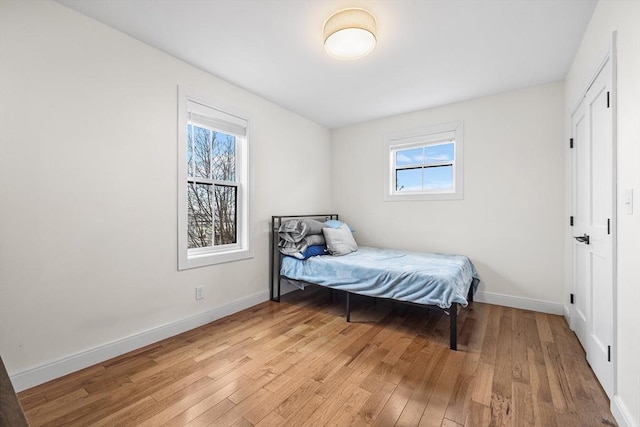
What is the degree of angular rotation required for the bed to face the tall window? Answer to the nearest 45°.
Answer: approximately 135° to its right

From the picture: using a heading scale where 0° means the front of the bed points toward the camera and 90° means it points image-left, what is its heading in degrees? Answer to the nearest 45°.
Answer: approximately 315°
